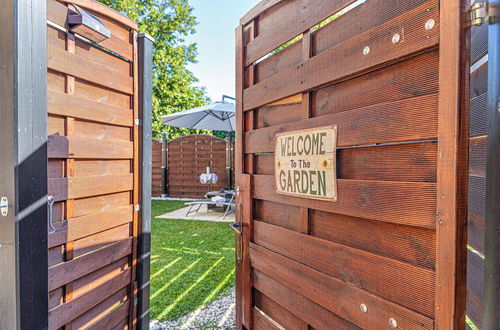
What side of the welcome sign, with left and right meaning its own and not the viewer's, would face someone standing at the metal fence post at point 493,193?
left

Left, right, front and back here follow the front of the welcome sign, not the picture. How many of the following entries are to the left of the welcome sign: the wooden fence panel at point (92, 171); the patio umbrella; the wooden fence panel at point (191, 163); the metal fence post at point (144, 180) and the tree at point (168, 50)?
0

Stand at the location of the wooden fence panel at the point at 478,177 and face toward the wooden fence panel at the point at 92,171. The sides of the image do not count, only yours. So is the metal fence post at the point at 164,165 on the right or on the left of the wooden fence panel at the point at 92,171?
right

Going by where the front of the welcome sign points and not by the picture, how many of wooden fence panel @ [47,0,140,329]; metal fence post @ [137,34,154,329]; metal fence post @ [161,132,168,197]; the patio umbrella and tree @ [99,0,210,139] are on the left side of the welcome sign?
0

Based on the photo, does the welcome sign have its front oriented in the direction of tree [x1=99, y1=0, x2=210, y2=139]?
no

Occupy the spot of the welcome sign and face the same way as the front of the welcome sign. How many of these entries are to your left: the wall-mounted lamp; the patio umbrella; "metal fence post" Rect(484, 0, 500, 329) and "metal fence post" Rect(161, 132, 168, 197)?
1

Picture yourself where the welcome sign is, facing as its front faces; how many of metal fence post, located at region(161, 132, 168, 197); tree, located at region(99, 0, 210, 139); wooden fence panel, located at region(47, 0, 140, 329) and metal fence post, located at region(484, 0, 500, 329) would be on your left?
1

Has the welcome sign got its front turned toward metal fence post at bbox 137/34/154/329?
no

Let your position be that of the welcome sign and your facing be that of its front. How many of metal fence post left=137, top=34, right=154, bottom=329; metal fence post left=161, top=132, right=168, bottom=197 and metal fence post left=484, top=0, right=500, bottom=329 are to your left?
1

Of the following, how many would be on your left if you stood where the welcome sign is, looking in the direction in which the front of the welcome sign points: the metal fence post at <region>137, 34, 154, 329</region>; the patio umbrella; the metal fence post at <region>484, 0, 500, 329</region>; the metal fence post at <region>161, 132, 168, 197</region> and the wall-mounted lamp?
1

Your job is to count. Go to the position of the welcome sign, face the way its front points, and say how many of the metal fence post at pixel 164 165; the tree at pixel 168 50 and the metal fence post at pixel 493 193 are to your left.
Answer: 1

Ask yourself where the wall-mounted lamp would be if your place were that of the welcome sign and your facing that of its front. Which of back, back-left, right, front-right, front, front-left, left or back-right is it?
front-right

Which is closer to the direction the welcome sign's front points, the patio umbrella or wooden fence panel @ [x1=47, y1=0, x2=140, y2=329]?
the wooden fence panel

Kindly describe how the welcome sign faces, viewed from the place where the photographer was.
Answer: facing the viewer and to the left of the viewer

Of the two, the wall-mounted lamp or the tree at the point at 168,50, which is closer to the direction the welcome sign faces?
the wall-mounted lamp

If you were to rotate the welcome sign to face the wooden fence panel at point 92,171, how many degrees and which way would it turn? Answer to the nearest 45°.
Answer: approximately 45° to its right
